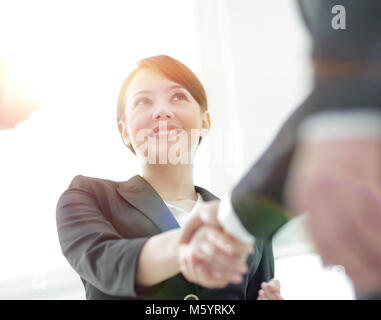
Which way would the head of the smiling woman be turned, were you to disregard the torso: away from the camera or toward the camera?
toward the camera

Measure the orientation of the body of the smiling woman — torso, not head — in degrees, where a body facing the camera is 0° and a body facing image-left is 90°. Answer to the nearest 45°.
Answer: approximately 315°
